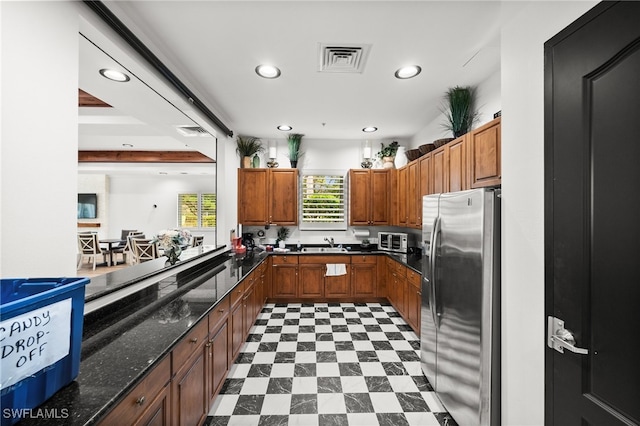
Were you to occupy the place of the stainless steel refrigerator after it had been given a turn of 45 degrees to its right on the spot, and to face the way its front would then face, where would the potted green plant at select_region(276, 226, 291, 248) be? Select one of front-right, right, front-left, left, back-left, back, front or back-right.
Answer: front-right

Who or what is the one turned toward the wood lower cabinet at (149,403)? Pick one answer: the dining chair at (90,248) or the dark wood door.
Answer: the dark wood door

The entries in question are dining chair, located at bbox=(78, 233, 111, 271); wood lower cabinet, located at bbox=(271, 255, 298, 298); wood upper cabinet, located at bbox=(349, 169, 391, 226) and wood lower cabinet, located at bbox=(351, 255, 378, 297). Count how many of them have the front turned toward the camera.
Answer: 3

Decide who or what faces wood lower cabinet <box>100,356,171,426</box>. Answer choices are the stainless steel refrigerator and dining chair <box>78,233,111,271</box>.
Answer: the stainless steel refrigerator

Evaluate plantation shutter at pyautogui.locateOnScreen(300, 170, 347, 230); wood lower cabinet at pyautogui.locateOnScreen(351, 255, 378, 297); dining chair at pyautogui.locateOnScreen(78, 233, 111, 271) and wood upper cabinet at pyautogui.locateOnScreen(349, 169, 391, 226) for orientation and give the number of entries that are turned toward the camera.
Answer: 3

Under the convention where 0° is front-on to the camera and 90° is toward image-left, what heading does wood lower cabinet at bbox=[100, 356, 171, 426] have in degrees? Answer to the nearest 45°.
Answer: approximately 315°

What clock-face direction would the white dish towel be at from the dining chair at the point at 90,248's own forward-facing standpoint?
The white dish towel is roughly at 1 o'clock from the dining chair.

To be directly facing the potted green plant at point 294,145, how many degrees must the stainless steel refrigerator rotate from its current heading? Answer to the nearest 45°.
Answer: approximately 90° to its right
